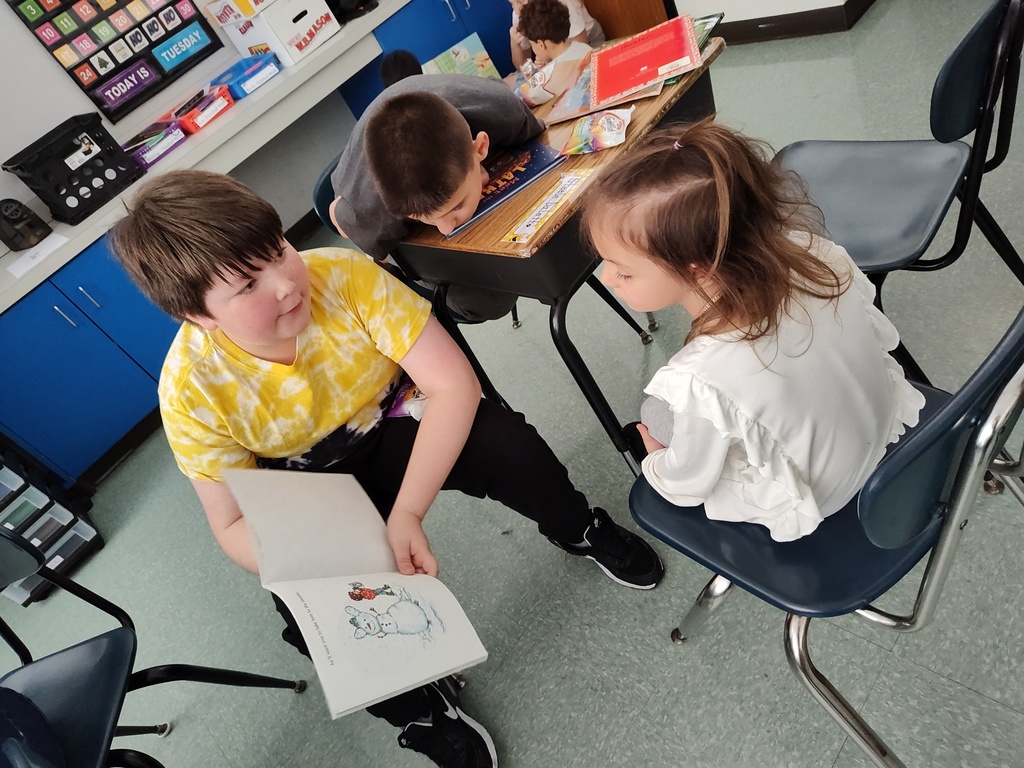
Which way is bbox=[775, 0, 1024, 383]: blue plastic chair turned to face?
to the viewer's left

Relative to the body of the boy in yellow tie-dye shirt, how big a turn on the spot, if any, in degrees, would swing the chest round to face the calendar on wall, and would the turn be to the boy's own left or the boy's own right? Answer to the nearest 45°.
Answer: approximately 135° to the boy's own left

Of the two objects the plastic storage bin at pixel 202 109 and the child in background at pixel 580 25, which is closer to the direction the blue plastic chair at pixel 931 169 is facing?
the plastic storage bin

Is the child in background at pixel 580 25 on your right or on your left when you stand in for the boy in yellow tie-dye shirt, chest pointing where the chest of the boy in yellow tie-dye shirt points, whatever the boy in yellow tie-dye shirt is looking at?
on your left

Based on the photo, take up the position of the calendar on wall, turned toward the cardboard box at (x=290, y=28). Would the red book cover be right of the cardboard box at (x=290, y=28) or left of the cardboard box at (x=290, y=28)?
right

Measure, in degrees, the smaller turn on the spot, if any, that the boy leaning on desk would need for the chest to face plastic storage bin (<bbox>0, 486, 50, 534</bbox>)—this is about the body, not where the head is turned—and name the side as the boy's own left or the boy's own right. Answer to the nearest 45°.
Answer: approximately 180°

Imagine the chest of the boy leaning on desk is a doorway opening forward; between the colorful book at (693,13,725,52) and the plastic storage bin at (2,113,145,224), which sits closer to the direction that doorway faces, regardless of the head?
the colorful book

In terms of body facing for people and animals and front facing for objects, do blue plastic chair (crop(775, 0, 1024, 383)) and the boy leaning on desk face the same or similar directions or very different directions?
very different directions

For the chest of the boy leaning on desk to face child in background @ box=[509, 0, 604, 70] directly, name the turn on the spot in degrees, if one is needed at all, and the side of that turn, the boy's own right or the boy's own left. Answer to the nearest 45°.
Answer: approximately 90° to the boy's own left
